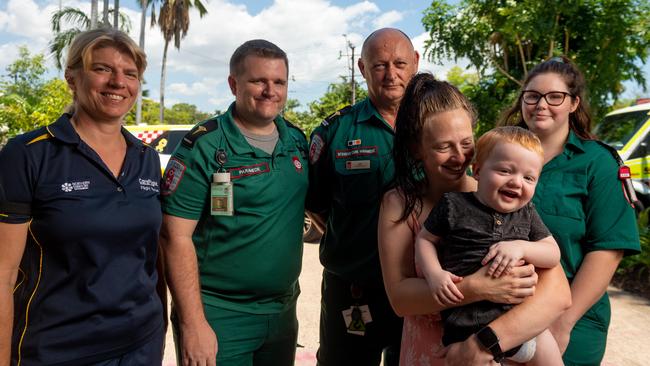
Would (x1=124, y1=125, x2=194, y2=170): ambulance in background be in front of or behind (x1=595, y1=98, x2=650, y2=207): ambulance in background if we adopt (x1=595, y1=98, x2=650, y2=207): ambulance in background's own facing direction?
in front

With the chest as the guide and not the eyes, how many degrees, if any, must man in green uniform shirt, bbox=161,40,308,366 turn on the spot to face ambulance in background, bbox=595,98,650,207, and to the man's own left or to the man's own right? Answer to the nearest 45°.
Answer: approximately 90° to the man's own left

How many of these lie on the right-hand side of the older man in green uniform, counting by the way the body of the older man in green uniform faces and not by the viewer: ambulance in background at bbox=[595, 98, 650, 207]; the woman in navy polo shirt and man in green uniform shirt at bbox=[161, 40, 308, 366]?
2

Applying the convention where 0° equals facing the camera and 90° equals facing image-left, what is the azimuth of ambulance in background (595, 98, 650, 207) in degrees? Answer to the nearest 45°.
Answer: approximately 45°

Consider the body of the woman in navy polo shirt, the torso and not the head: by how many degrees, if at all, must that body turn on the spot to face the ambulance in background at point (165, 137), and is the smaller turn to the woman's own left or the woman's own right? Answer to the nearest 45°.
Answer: approximately 135° to the woman's own left

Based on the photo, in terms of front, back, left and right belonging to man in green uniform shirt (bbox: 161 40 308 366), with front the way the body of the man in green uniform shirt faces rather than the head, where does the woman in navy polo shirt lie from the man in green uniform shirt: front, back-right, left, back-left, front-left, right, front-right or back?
right

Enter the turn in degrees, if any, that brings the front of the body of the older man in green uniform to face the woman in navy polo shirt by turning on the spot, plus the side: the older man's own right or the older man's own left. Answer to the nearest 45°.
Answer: approximately 90° to the older man's own right

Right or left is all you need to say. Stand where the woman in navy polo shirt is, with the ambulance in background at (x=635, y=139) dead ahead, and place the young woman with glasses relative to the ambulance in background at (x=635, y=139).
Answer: right

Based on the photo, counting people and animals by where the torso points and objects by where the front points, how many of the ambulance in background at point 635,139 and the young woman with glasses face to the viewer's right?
0

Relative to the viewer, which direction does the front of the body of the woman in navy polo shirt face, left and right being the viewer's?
facing the viewer and to the right of the viewer

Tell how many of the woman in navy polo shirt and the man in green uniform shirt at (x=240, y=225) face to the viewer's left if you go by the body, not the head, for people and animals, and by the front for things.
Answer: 0
